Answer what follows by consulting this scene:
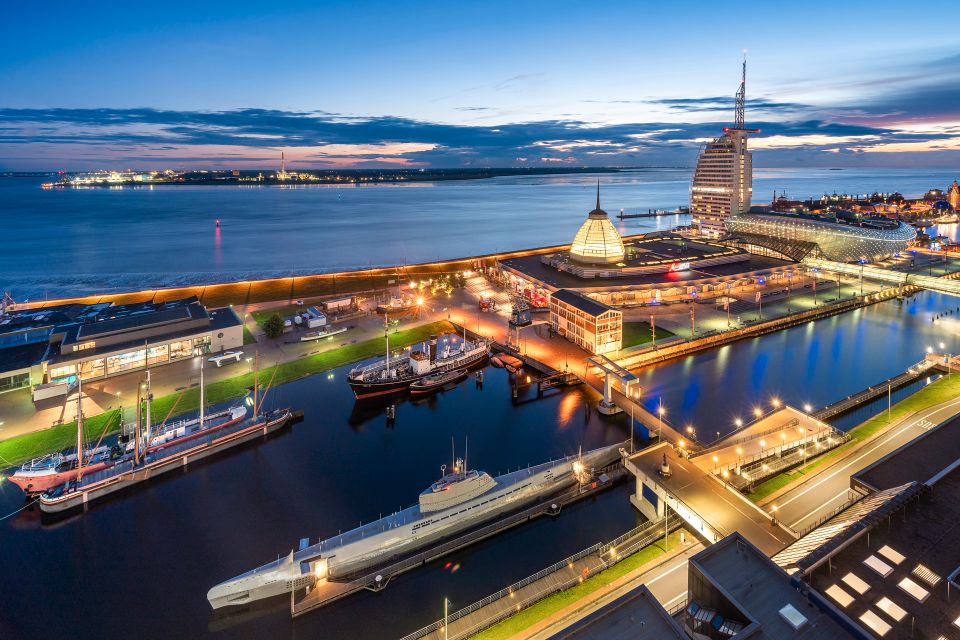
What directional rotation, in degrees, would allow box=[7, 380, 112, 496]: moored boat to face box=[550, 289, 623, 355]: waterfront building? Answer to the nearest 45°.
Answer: approximately 135° to its left

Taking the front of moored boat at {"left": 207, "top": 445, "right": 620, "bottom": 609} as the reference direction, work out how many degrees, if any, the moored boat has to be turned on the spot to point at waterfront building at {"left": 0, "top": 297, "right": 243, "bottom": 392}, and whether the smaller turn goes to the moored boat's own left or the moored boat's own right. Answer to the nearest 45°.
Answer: approximately 90° to the moored boat's own right

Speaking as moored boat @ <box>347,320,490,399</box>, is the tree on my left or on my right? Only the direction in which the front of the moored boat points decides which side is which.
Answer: on my right

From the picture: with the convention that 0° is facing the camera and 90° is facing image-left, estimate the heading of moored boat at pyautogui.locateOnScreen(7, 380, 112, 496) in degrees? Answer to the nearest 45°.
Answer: approximately 45°

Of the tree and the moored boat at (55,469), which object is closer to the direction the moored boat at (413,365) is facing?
the moored boat

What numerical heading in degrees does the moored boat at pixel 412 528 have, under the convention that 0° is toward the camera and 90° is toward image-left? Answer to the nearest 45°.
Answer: approximately 45°

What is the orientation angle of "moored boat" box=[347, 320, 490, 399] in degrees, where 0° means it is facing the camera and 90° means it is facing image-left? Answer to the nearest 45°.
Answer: approximately 45°
